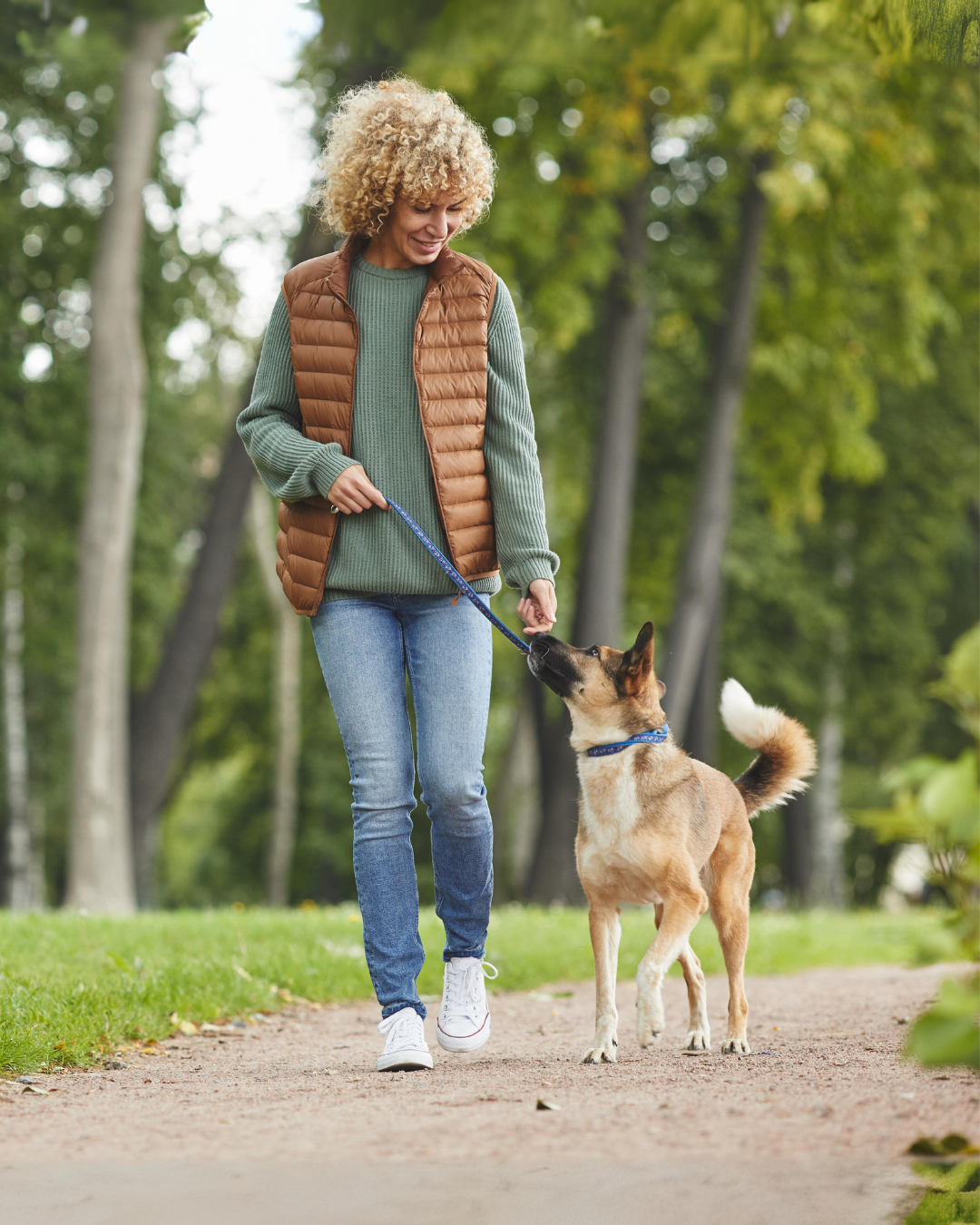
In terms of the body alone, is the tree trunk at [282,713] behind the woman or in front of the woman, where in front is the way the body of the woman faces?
behind

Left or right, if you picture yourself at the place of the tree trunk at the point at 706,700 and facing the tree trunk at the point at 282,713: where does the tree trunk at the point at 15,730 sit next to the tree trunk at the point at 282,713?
left

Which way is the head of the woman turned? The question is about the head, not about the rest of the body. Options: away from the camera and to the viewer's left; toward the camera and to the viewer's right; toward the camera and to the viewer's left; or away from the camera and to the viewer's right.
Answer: toward the camera and to the viewer's right

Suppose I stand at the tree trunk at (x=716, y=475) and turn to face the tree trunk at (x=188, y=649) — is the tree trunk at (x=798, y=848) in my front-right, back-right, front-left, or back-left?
back-right

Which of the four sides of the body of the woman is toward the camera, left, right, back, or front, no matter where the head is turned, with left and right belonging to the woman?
front

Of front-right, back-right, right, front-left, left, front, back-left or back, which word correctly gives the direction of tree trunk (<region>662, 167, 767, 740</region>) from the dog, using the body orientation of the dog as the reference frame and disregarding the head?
back-right

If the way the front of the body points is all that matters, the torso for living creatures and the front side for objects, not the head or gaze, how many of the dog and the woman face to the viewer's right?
0

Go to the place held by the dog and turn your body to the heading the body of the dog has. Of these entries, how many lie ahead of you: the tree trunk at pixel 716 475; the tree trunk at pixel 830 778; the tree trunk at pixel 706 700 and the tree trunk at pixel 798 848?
0

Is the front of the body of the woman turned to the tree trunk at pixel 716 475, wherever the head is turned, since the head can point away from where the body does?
no

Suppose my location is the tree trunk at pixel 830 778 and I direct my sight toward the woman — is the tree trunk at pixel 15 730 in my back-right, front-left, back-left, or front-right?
front-right

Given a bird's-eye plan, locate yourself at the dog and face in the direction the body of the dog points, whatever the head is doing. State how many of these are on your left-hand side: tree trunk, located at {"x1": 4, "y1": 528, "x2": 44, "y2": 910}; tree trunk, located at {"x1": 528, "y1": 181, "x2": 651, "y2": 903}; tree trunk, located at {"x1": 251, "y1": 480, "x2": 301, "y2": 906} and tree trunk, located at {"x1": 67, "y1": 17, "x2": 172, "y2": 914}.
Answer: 0

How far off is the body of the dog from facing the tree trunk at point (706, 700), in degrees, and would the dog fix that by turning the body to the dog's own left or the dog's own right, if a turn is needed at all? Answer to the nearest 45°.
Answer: approximately 135° to the dog's own right

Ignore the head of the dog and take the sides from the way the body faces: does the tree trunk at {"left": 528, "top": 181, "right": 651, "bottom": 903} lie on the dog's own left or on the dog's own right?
on the dog's own right
